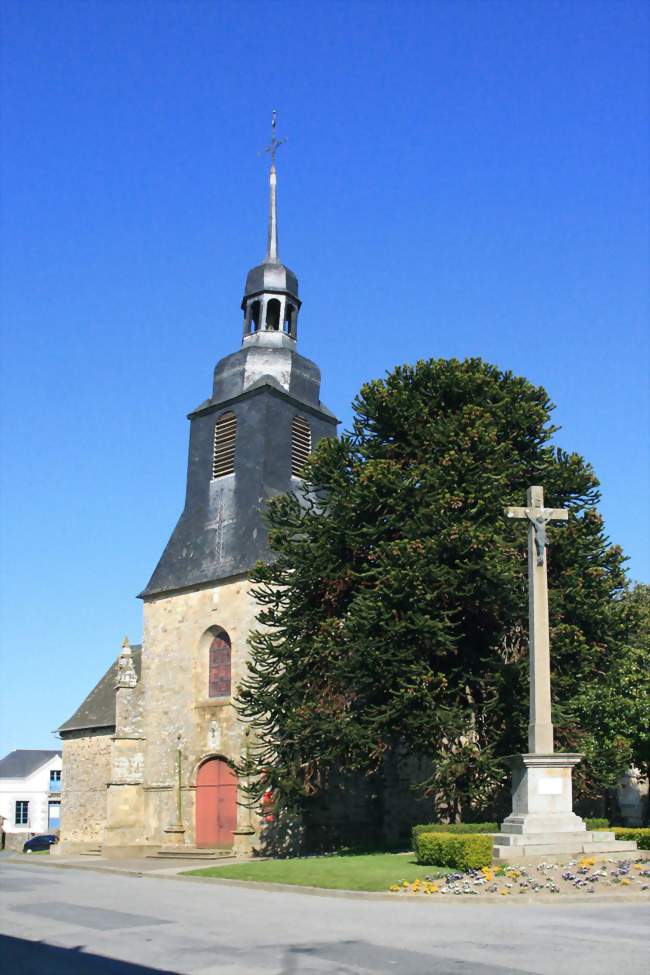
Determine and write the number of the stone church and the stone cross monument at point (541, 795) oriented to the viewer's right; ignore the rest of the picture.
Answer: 0

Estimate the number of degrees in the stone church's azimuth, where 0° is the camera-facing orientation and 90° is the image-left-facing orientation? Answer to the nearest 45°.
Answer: approximately 45°

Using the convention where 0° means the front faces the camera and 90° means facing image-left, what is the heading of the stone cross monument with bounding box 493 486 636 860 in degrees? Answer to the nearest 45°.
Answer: approximately 0°

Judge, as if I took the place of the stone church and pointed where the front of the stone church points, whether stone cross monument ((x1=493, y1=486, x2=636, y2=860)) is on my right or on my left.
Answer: on my left
